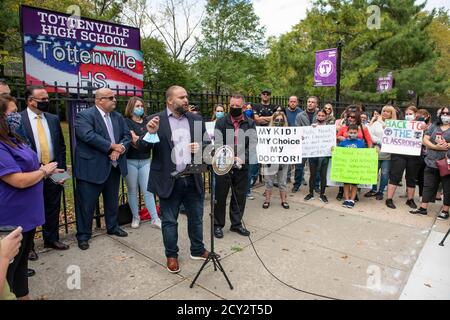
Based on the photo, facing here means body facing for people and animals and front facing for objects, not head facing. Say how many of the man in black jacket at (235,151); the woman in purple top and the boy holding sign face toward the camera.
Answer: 2

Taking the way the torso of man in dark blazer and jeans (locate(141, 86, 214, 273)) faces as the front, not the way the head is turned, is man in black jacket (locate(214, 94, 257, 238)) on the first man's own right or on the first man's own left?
on the first man's own left

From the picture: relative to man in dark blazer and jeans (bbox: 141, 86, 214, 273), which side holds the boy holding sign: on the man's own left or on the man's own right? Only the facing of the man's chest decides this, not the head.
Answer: on the man's own left

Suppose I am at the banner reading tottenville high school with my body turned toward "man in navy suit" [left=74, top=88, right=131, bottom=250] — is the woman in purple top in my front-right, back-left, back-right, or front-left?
front-right

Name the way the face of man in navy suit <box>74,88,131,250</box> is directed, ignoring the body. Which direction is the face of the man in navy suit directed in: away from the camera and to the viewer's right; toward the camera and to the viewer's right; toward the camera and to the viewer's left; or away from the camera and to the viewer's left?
toward the camera and to the viewer's right

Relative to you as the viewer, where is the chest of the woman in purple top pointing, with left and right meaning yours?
facing to the right of the viewer

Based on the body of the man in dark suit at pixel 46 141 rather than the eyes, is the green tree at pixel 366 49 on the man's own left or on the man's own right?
on the man's own left

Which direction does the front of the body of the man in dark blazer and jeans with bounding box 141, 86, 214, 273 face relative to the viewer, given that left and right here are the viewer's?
facing the viewer and to the right of the viewer

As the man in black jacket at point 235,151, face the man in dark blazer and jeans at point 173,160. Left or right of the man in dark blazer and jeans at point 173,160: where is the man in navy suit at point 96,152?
right

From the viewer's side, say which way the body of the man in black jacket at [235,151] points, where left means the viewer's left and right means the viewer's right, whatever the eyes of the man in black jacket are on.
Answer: facing the viewer

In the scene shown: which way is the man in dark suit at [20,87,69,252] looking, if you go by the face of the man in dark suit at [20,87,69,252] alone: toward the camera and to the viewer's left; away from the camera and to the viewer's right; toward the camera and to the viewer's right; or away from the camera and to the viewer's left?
toward the camera and to the viewer's right

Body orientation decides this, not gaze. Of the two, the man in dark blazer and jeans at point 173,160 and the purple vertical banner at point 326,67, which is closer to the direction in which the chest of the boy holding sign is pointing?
the man in dark blazer and jeans

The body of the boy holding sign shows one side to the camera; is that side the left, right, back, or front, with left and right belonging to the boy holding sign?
front
